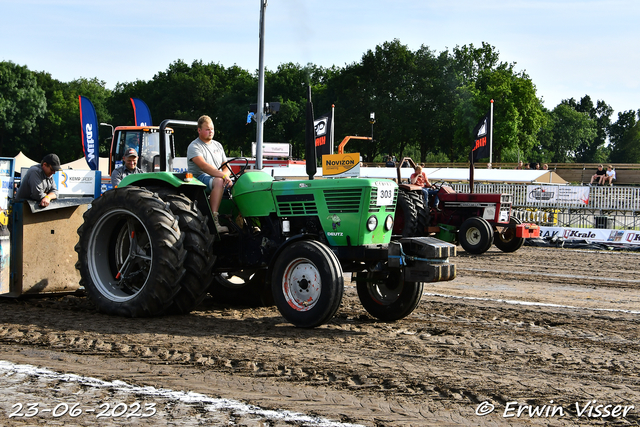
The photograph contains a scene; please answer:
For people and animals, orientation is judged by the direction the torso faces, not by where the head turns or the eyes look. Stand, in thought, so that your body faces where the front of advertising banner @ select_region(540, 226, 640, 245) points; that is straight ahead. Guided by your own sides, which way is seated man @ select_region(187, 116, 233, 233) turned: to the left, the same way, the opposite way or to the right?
to the left

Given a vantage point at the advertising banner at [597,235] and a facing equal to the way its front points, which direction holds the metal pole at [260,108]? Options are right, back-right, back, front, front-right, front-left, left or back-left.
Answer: right

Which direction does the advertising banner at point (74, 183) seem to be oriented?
toward the camera

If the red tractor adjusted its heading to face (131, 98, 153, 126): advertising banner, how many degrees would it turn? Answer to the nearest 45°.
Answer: approximately 180°

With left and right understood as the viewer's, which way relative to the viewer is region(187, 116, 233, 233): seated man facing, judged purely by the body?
facing the viewer and to the right of the viewer

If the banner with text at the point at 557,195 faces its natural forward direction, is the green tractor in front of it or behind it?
in front

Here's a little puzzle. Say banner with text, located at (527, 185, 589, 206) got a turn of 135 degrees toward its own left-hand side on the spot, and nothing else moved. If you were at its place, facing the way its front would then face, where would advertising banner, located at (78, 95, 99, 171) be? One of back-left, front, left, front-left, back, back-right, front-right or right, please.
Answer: back-left

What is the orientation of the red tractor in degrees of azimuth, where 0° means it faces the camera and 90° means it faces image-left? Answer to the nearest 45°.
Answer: approximately 315°

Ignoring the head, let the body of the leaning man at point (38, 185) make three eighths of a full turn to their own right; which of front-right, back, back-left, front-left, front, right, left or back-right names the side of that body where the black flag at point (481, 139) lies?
back-right

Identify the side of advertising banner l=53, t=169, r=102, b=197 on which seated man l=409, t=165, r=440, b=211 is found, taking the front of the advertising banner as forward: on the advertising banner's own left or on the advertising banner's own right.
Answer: on the advertising banner's own left

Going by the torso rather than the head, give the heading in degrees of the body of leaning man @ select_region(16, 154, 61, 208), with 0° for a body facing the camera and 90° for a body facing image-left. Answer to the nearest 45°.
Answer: approximately 315°

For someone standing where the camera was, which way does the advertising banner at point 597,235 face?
facing the viewer

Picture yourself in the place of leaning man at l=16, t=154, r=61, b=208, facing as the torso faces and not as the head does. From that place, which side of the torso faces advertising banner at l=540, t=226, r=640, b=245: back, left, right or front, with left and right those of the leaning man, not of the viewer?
left

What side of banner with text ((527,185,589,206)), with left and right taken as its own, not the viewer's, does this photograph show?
front
